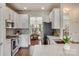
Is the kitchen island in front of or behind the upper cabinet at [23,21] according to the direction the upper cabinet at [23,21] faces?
in front
